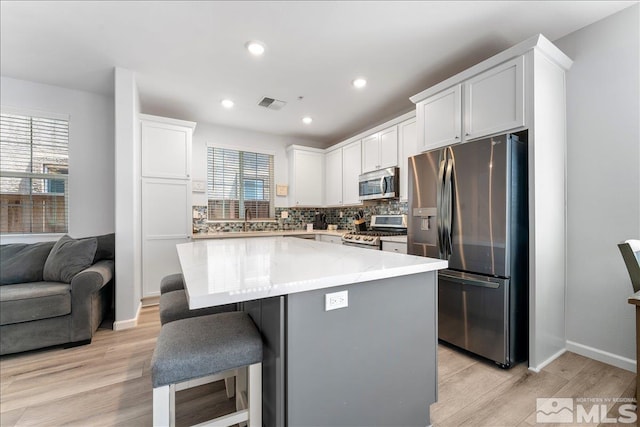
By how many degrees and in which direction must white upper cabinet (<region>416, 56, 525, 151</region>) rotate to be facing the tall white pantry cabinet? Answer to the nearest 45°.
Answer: approximately 45° to its right

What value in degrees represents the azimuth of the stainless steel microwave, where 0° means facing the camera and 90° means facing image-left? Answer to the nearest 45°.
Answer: approximately 45°

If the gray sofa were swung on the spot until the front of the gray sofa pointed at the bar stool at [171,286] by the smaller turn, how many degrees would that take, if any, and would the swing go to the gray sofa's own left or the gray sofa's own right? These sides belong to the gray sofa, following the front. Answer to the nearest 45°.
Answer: approximately 45° to the gray sofa's own left

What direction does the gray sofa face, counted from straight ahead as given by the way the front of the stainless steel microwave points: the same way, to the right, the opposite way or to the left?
to the left

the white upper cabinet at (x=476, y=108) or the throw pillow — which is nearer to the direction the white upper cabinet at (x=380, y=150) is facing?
the throw pillow

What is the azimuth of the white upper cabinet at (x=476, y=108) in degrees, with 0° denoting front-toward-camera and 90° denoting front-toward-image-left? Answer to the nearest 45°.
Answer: approximately 45°

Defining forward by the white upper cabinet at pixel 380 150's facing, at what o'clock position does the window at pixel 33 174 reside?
The window is roughly at 1 o'clock from the white upper cabinet.
